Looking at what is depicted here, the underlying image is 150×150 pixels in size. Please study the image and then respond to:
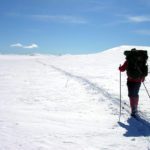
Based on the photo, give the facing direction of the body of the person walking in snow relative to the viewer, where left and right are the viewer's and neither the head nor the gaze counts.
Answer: facing away from the viewer and to the left of the viewer
